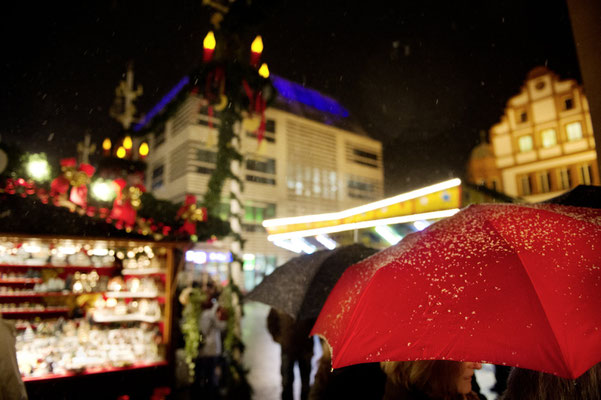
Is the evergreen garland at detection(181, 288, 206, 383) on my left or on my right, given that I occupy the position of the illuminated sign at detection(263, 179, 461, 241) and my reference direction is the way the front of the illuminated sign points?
on my right

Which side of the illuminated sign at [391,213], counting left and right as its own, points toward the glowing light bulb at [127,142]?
right

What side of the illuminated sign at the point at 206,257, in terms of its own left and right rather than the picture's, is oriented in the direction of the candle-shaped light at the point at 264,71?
front

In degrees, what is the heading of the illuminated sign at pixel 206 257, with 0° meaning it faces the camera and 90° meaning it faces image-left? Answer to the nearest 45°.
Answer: approximately 0°

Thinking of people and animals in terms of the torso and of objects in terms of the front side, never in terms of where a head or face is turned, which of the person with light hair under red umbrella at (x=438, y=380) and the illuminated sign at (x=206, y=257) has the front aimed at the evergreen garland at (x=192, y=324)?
the illuminated sign

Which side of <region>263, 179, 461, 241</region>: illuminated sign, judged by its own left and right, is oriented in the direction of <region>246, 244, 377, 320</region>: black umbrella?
front

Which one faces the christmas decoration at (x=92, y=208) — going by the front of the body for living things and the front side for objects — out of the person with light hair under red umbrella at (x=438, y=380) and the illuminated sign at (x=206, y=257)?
the illuminated sign

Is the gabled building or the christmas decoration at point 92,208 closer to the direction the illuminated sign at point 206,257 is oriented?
the christmas decoration
